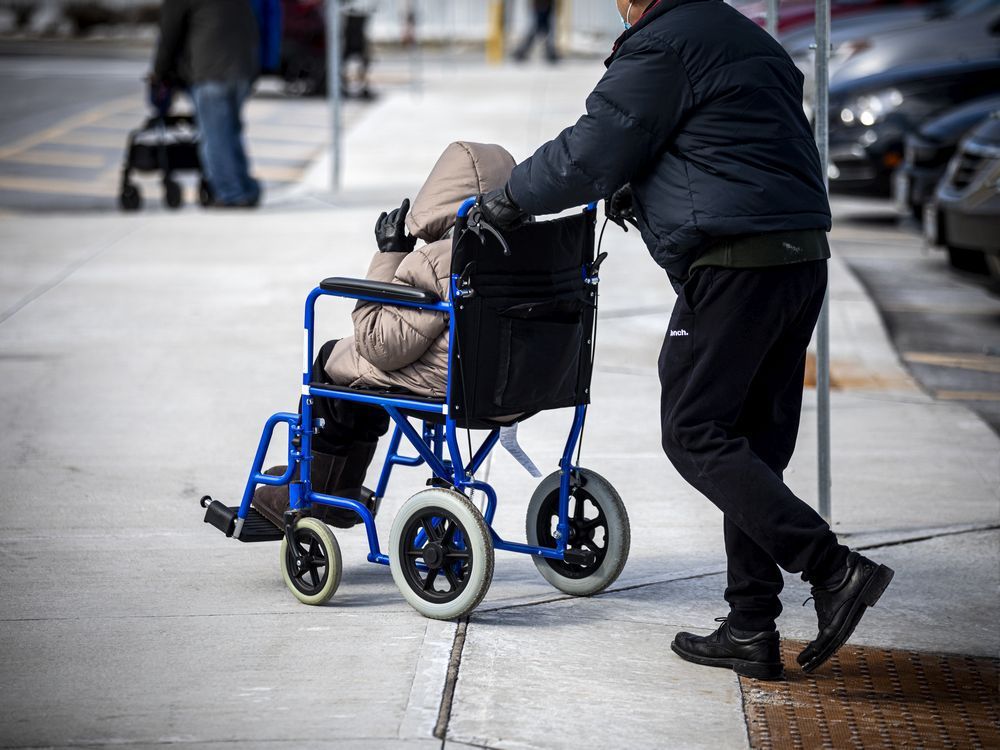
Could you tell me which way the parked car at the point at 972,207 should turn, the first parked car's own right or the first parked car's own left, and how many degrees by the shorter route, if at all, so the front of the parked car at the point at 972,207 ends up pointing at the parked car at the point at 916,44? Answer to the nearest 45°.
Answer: approximately 135° to the first parked car's own right

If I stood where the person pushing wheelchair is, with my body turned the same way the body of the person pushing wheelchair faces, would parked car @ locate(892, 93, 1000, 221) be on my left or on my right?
on my right

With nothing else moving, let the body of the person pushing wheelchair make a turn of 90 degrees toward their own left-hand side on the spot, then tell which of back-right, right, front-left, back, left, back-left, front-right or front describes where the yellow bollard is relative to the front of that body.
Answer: back-right

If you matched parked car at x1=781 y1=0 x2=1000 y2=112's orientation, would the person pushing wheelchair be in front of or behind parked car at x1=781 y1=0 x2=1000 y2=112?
in front

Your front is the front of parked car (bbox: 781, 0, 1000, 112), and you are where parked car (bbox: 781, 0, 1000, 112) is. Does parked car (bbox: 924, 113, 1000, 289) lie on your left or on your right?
on your left

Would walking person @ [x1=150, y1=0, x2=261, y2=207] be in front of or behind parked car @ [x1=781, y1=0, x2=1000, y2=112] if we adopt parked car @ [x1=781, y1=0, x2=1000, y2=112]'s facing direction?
in front

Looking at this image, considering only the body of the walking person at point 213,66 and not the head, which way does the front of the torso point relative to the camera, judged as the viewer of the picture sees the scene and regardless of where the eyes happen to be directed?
to the viewer's left

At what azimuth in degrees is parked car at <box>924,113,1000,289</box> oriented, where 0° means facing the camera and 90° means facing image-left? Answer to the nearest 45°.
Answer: approximately 45°

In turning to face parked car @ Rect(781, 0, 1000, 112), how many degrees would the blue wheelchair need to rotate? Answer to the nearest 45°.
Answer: approximately 90° to its right

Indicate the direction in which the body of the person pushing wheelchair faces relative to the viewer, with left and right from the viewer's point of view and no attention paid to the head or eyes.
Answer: facing away from the viewer and to the left of the viewer

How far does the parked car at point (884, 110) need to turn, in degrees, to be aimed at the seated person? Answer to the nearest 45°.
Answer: approximately 45° to its left

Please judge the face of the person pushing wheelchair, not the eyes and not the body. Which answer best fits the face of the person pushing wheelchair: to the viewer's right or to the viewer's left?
to the viewer's left

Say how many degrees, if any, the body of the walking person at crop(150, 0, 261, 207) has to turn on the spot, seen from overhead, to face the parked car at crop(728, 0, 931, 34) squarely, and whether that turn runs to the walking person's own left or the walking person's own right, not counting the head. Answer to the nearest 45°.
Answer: approximately 135° to the walking person's own right
